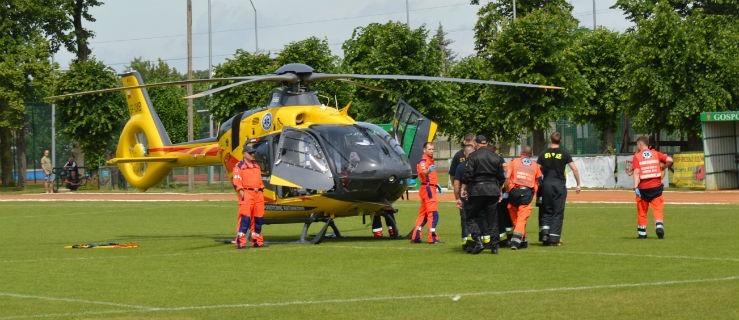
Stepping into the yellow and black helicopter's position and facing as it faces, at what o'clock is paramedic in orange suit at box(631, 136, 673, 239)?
The paramedic in orange suit is roughly at 11 o'clock from the yellow and black helicopter.

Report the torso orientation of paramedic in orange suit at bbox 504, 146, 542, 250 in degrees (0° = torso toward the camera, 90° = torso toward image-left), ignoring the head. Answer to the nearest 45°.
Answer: approximately 180°

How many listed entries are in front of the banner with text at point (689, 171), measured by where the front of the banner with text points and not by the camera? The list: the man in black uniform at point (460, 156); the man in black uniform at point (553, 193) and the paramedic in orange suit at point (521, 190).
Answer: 3
